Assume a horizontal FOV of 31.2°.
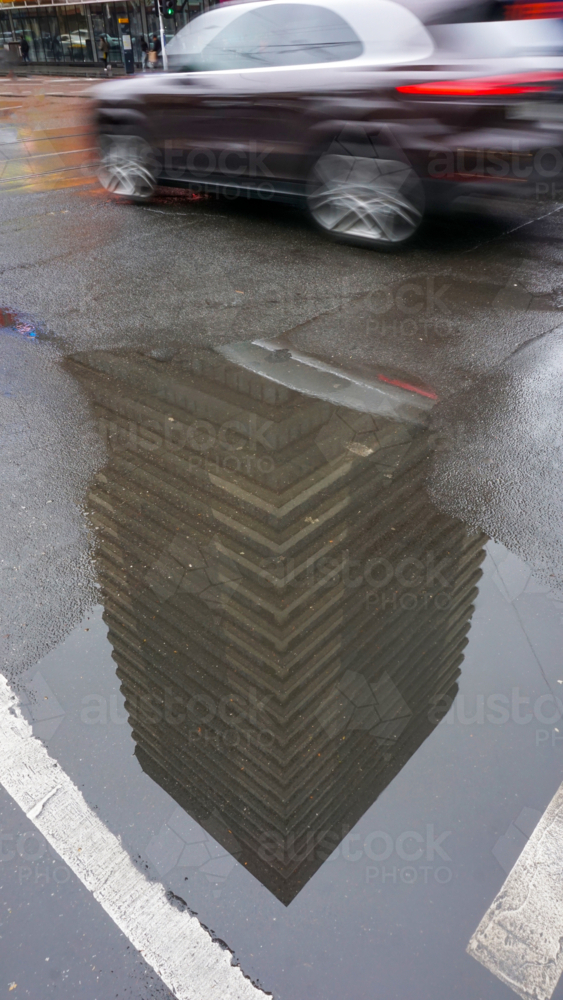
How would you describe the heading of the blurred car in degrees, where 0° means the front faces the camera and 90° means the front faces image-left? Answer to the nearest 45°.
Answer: approximately 135°
